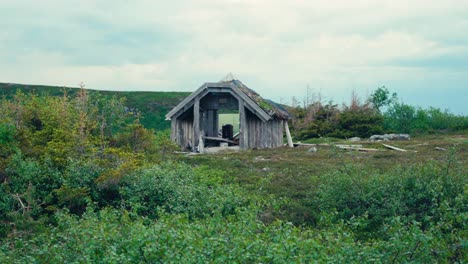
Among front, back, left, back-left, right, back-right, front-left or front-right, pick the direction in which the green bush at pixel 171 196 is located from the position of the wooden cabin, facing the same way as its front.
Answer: front

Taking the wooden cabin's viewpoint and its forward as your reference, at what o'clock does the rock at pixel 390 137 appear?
The rock is roughly at 8 o'clock from the wooden cabin.

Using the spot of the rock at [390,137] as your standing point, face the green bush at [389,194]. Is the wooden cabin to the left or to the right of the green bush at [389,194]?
right

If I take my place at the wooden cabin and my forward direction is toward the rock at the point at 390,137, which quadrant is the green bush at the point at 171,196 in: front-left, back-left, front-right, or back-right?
back-right

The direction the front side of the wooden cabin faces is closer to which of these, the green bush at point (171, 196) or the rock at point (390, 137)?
the green bush

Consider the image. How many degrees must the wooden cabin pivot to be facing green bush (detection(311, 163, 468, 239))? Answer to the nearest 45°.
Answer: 0° — it already faces it

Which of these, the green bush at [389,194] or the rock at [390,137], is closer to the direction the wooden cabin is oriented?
the green bush

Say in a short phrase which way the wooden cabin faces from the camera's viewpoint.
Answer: facing the viewer
